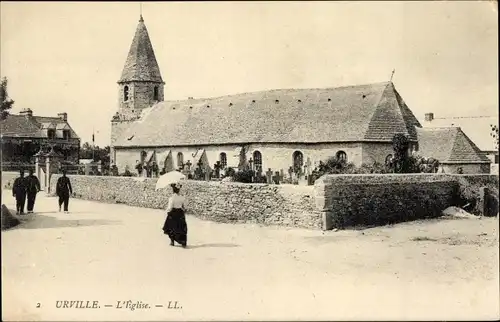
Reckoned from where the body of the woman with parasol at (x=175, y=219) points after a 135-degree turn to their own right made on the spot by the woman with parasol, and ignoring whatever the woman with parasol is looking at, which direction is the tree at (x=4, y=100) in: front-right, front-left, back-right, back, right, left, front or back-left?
back-right

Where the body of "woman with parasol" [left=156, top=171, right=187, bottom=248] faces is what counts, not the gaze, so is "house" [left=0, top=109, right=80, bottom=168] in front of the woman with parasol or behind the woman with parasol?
in front

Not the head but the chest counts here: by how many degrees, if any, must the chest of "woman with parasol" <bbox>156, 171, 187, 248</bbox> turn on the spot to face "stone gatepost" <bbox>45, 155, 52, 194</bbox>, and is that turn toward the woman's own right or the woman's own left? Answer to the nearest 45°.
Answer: approximately 45° to the woman's own left

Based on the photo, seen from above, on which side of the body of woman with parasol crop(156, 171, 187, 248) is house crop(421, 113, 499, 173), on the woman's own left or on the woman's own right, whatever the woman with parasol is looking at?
on the woman's own right

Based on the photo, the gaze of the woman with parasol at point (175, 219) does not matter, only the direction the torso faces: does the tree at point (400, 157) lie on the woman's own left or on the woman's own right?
on the woman's own right

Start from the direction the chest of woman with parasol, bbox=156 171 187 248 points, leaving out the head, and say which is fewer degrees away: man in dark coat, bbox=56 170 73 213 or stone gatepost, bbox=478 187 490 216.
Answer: the man in dark coat

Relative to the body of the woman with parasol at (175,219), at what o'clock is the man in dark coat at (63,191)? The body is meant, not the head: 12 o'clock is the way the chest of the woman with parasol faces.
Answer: The man in dark coat is roughly at 11 o'clock from the woman with parasol.

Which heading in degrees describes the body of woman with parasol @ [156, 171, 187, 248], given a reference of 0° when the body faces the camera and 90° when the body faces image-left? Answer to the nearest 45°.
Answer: approximately 180°

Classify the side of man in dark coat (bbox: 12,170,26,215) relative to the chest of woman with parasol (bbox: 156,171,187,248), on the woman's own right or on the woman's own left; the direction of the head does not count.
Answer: on the woman's own left
